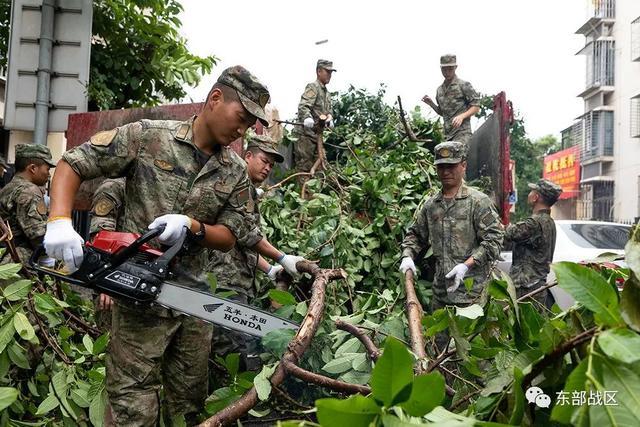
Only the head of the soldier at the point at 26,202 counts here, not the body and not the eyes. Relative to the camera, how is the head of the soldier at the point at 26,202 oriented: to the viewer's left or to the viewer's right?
to the viewer's right

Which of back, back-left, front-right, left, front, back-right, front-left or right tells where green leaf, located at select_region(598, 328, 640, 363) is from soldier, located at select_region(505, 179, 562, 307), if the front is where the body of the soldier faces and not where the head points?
back-left

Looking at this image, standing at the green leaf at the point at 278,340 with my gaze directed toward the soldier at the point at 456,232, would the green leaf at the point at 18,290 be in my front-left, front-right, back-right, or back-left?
back-left

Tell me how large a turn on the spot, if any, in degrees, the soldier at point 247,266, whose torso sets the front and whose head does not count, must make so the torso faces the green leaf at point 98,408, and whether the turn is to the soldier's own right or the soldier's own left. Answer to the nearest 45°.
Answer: approximately 90° to the soldier's own right

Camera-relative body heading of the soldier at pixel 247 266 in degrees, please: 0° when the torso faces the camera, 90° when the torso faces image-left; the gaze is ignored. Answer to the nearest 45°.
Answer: approximately 315°

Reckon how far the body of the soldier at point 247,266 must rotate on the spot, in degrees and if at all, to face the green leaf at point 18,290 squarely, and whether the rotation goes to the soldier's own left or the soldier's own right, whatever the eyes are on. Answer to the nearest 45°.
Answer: approximately 90° to the soldier's own right

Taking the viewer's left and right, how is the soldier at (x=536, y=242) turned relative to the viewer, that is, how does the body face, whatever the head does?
facing away from the viewer and to the left of the viewer

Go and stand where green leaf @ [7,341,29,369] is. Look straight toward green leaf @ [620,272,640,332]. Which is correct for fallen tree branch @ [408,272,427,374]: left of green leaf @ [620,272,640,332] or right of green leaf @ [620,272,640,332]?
left

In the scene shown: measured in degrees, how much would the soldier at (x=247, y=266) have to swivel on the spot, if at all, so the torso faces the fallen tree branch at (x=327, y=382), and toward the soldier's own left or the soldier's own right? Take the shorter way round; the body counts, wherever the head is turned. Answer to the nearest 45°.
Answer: approximately 45° to the soldier's own right
